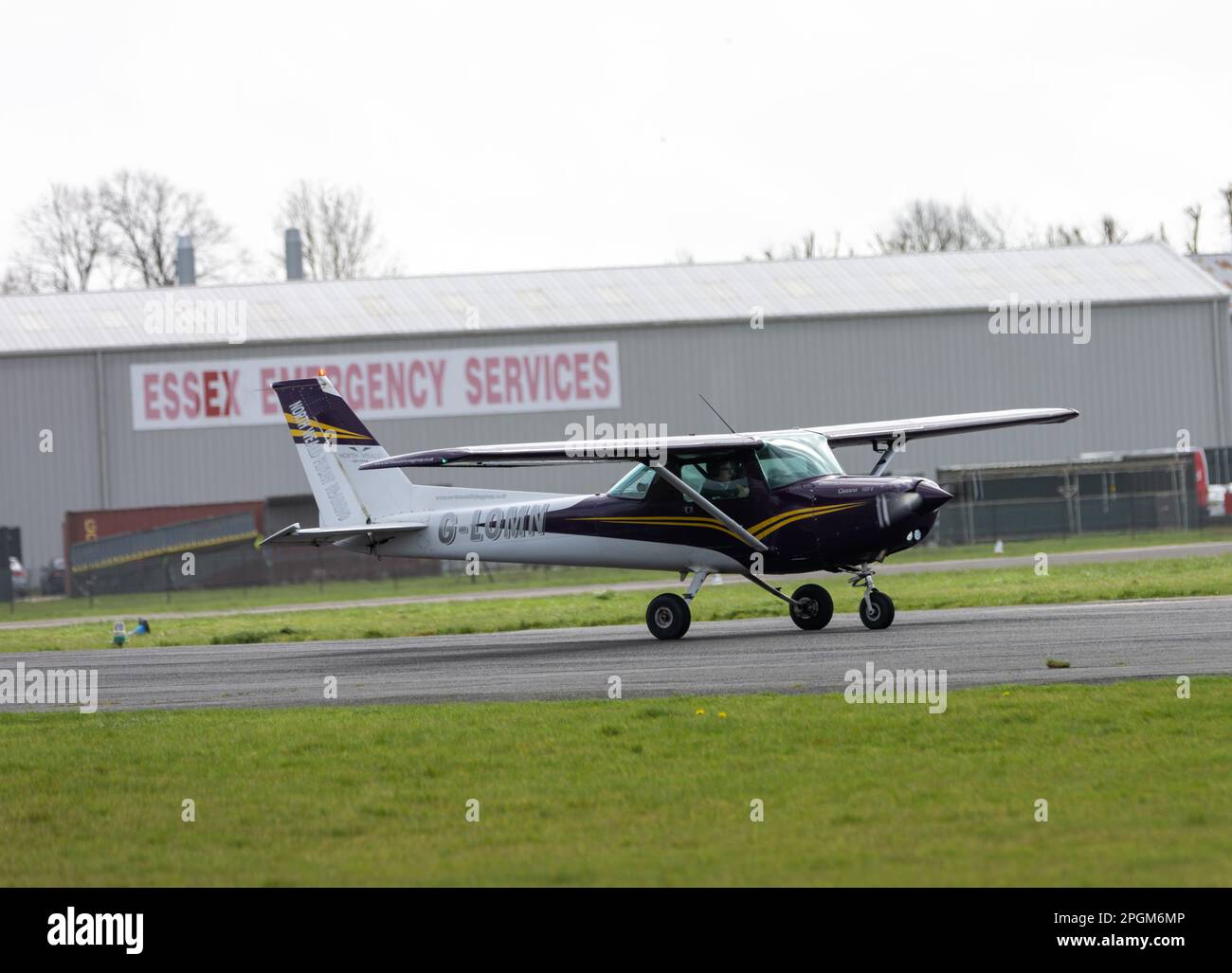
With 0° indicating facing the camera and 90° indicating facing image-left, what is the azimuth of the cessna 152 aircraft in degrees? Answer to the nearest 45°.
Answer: approximately 315°
